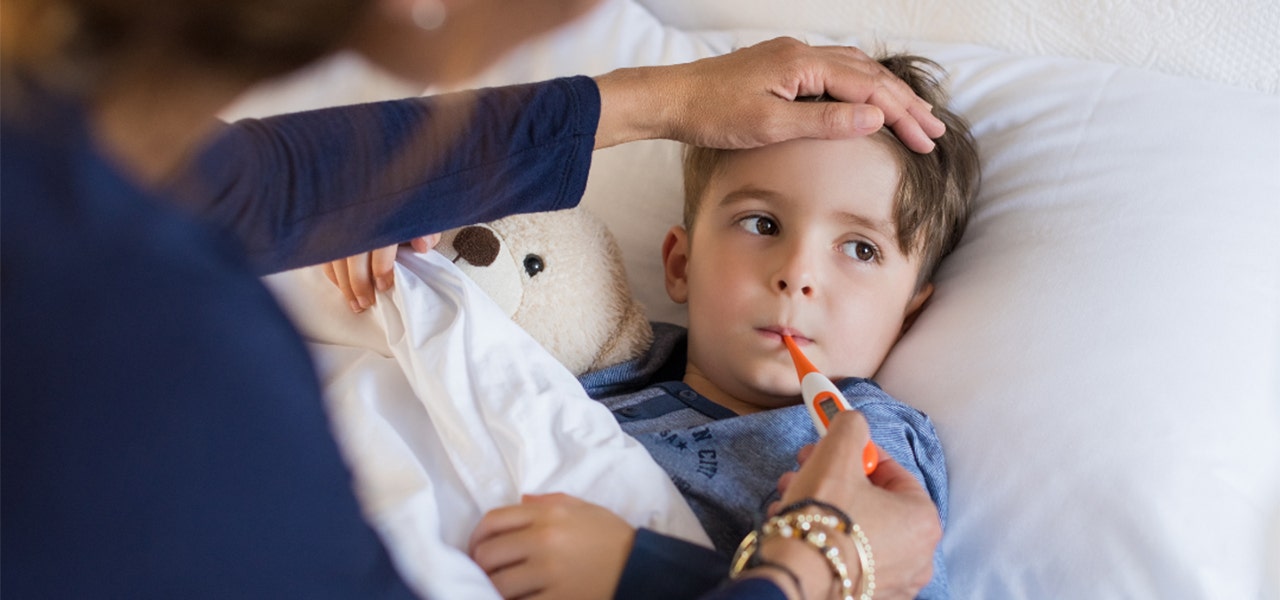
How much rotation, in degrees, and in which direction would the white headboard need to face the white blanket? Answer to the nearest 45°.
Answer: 0° — it already faces it

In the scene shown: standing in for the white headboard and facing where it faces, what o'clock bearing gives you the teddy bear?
The teddy bear is roughly at 12 o'clock from the white headboard.

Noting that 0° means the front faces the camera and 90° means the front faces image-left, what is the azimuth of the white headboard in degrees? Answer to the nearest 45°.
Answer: approximately 45°

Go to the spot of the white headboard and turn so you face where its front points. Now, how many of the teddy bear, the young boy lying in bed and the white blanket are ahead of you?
3

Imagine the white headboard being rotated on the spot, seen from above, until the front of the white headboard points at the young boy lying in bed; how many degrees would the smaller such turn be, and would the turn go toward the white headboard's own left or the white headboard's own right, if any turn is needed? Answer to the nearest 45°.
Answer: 0° — it already faces them
